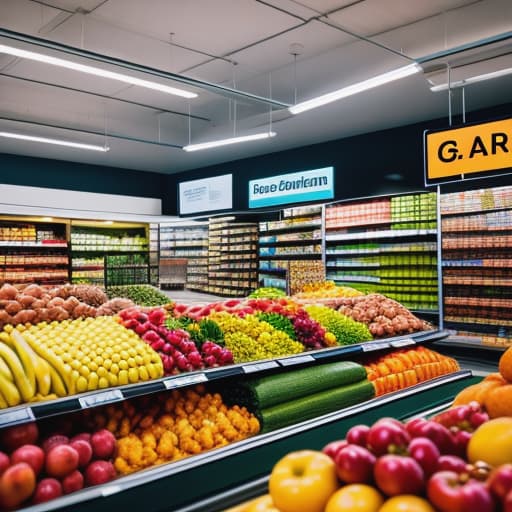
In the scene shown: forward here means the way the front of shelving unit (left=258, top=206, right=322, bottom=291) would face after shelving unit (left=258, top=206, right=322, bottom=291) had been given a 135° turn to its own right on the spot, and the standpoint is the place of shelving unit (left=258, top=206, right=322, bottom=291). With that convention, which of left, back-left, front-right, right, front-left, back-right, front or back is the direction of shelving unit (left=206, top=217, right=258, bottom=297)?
front-left

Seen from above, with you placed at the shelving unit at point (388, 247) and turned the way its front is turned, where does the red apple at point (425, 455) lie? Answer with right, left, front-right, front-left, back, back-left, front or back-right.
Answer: front-left

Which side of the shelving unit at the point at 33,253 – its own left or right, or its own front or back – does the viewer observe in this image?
front

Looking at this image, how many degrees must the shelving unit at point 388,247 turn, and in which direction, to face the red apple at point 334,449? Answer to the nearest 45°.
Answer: approximately 45° to its left

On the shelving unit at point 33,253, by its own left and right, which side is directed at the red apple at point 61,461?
front

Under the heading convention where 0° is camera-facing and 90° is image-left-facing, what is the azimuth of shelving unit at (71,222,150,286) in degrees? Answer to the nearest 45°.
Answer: approximately 0°

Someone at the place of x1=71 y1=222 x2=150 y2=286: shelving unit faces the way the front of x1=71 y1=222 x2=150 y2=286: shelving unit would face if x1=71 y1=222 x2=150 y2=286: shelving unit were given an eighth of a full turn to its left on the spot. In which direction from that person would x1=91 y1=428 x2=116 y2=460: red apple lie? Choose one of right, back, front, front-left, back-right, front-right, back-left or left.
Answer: front-right

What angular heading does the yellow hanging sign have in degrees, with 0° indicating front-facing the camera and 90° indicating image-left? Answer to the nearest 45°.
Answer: approximately 45°

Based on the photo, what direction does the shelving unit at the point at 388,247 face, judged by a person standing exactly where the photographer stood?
facing the viewer and to the left of the viewer

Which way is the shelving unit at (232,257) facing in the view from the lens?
facing the viewer and to the right of the viewer

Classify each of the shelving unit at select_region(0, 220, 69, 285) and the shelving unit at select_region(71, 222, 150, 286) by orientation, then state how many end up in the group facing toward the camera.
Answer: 2

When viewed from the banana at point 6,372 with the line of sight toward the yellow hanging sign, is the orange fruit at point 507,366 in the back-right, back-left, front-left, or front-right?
front-right

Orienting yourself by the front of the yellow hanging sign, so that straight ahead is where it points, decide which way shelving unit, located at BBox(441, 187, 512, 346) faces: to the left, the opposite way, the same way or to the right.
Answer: the same way

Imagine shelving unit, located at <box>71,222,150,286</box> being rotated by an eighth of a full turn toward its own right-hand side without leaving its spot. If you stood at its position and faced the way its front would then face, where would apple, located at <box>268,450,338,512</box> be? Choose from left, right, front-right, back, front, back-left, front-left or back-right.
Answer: front-left

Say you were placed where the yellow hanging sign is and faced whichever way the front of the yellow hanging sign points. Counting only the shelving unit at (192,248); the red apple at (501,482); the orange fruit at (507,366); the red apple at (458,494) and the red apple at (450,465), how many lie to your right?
1

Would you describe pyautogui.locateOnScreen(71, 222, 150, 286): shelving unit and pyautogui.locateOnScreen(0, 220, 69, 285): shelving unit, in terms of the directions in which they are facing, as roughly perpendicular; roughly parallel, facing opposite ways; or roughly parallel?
roughly parallel
